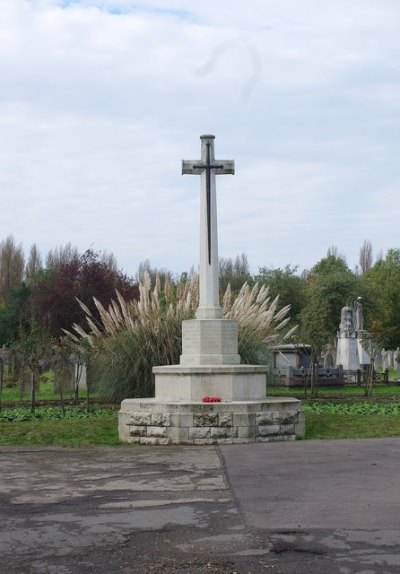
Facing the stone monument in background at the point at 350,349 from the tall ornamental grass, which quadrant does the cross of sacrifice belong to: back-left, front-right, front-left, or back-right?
back-right

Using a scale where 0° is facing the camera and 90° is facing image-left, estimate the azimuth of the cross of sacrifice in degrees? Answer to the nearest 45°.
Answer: approximately 0°

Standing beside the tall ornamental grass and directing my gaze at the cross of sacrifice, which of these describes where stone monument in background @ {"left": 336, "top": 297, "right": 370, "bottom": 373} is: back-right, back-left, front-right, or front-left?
back-left

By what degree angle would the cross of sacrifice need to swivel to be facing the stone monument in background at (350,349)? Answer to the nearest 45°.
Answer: approximately 180°

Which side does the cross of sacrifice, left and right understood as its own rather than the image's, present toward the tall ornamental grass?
back
